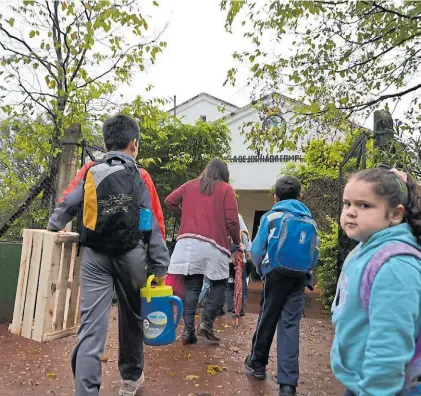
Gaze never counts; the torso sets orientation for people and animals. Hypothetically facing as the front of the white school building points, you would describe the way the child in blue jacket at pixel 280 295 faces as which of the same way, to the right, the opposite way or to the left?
the opposite way

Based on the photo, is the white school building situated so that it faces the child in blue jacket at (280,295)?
yes

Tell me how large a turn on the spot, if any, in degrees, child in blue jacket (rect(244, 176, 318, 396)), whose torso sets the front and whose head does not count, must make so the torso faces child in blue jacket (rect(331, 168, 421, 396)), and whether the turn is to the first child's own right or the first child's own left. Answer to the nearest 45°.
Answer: approximately 180°

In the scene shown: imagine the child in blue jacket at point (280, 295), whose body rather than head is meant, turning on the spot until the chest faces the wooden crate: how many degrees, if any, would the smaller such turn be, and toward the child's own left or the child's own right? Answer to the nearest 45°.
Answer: approximately 135° to the child's own left

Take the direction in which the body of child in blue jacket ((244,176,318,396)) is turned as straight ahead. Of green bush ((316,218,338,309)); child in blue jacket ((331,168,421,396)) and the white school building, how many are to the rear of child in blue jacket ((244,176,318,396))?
1

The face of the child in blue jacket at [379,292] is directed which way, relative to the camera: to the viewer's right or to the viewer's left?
to the viewer's left

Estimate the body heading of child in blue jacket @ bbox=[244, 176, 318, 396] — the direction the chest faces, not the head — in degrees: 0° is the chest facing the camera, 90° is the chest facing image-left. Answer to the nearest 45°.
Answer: approximately 180°

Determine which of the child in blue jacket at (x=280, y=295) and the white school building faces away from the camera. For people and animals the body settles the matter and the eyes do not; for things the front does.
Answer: the child in blue jacket

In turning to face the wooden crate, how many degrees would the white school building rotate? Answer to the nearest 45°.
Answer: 0° — it already faces it

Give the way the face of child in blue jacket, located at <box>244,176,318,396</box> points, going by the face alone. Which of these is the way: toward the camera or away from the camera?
away from the camera

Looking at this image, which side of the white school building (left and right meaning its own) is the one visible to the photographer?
front

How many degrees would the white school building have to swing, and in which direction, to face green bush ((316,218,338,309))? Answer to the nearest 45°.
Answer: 0° — it already faces it

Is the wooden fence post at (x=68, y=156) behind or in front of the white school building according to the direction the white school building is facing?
in front

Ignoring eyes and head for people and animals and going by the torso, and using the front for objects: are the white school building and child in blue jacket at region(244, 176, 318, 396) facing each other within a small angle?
yes

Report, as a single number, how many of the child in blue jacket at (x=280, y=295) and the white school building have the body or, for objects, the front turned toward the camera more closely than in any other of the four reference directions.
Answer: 1
